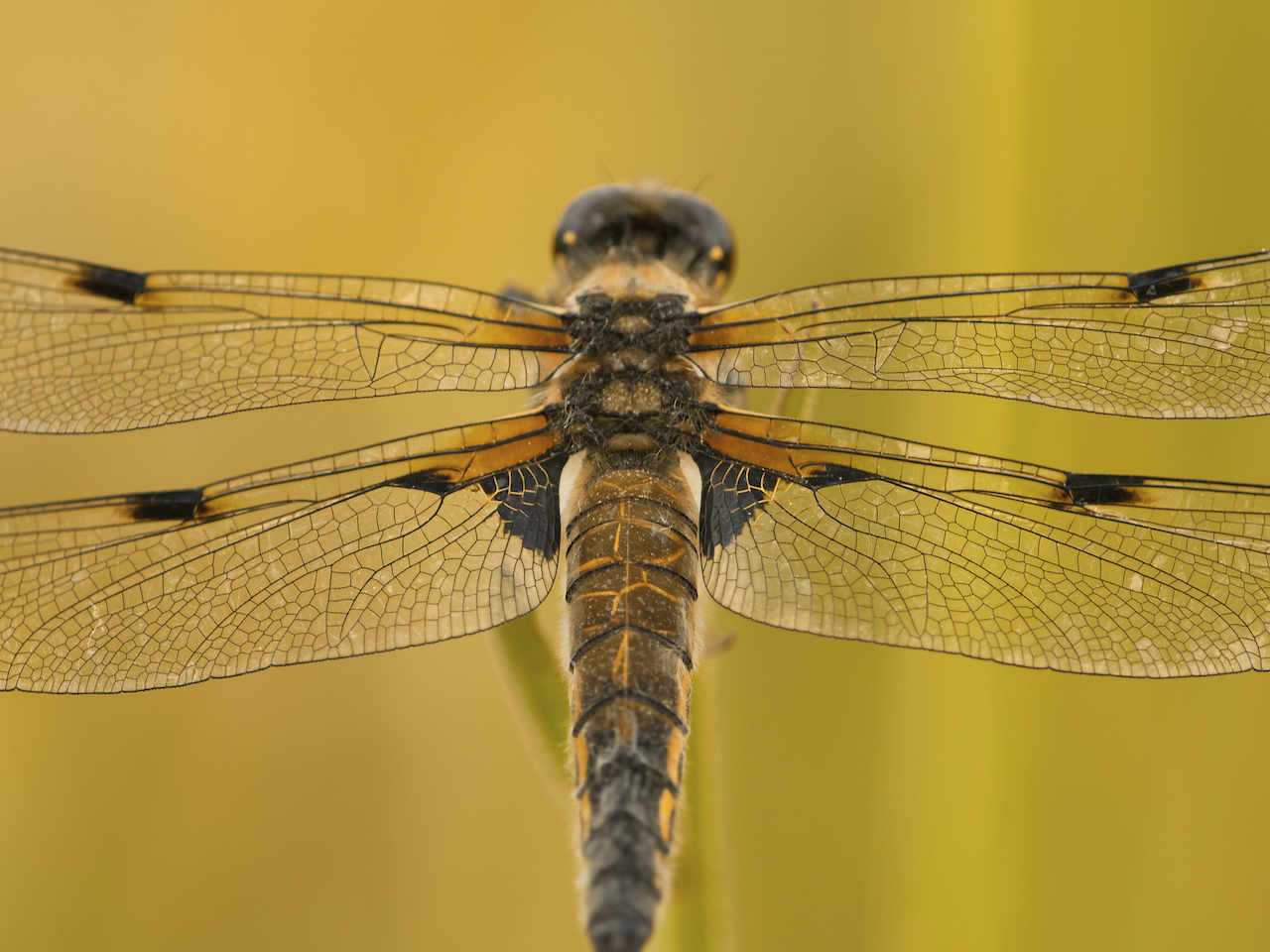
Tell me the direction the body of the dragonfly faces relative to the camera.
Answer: away from the camera
